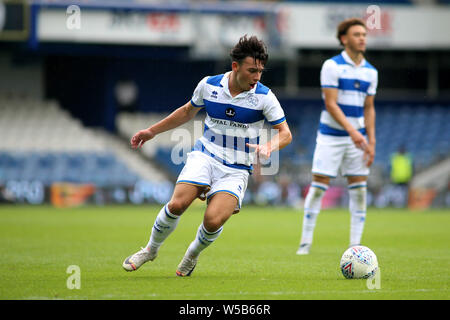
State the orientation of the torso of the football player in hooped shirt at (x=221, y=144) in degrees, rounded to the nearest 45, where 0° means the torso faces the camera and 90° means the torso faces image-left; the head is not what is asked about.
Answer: approximately 0°

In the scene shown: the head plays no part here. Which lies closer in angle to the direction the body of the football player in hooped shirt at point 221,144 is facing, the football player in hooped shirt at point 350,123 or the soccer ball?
the soccer ball

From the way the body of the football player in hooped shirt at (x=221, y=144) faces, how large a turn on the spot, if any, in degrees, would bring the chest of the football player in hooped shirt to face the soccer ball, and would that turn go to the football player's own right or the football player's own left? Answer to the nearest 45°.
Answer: approximately 90° to the football player's own left

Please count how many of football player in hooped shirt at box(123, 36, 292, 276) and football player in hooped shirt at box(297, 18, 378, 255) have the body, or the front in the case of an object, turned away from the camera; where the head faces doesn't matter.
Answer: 0

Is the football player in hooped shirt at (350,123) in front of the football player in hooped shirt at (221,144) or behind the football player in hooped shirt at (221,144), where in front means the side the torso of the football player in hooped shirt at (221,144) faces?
behind

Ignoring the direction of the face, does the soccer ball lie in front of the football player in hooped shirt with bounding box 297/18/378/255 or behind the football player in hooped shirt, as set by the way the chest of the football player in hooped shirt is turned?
in front
